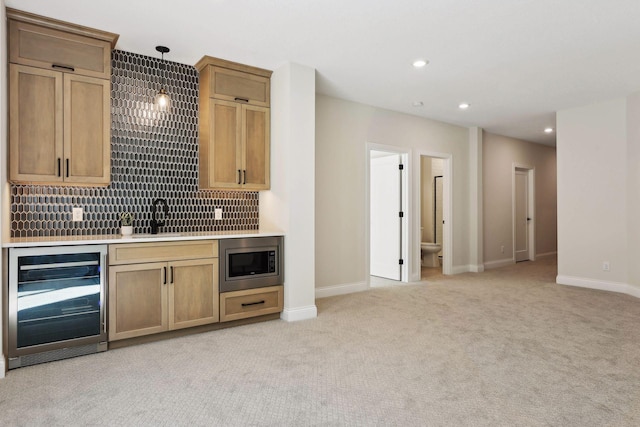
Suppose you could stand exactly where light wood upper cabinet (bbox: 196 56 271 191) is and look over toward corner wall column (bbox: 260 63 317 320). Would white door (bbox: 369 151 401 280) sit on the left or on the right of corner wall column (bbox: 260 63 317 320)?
left

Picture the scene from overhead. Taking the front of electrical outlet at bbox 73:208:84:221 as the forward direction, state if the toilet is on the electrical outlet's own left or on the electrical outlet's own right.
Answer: on the electrical outlet's own left

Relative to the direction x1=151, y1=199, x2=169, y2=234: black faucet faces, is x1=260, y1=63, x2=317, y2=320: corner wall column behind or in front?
in front

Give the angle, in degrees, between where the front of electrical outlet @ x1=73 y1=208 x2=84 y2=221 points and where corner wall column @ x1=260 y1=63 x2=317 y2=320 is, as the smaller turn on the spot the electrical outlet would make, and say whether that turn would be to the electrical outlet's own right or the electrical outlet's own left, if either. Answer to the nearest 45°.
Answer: approximately 90° to the electrical outlet's own left

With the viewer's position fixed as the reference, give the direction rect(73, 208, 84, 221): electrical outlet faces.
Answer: facing the viewer

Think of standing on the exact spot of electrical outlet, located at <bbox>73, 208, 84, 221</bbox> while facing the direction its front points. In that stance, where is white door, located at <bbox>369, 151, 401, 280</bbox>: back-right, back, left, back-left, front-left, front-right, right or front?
left

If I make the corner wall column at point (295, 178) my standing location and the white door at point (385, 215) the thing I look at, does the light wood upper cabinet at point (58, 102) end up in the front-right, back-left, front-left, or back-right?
back-left

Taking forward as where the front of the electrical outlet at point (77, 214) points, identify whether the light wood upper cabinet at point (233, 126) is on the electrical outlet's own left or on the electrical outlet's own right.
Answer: on the electrical outlet's own left

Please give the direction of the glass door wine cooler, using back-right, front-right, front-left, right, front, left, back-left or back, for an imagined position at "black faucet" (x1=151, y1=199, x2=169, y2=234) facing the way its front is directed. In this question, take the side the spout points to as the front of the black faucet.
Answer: right

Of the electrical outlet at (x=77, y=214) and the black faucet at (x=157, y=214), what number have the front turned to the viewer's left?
0

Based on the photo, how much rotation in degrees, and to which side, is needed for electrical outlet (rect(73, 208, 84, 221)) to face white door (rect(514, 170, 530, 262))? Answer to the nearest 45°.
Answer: approximately 90° to its left

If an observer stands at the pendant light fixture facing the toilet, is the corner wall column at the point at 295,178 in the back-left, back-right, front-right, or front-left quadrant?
front-right

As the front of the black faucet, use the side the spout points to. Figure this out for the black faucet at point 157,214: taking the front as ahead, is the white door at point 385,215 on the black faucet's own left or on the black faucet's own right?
on the black faucet's own left

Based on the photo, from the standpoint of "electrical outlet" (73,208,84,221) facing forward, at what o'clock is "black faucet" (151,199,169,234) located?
The black faucet is roughly at 9 o'clock from the electrical outlet.

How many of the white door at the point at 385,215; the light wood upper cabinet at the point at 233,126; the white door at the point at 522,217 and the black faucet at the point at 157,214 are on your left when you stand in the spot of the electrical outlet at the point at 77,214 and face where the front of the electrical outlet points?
4
